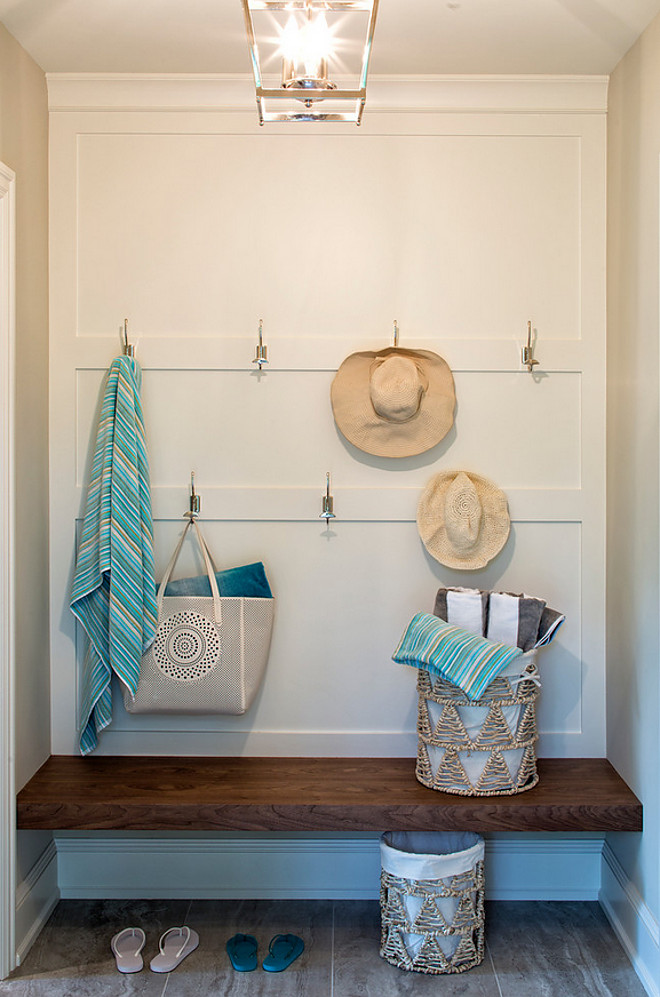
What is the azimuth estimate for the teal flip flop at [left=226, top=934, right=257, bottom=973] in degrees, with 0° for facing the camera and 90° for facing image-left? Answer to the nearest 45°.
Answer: approximately 180°

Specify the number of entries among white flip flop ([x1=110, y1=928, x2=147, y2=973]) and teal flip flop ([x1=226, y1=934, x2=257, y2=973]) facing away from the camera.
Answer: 2

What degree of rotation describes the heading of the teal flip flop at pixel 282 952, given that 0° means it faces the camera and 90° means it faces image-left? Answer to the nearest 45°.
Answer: approximately 225°

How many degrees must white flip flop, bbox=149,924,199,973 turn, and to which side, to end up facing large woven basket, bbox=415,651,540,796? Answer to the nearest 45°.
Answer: approximately 45° to its right

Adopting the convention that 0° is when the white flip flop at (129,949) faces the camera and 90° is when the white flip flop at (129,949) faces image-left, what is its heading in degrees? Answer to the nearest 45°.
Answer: approximately 180°

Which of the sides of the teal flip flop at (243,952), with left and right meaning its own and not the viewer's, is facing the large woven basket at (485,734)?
right
